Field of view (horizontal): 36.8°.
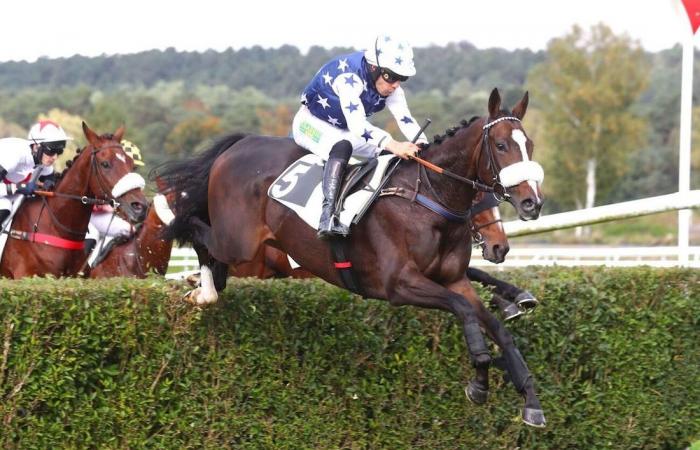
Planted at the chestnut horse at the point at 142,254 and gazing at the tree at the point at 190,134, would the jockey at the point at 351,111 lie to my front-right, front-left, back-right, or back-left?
back-right

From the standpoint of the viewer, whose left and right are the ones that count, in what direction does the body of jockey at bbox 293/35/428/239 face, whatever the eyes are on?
facing the viewer and to the right of the viewer

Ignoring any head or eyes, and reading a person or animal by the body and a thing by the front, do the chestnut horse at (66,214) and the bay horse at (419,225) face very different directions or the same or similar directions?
same or similar directions

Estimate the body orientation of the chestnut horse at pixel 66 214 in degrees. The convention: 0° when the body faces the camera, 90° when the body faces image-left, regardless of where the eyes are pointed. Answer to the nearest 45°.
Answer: approximately 315°

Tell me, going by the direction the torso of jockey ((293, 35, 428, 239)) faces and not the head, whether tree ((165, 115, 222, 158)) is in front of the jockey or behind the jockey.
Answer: behind

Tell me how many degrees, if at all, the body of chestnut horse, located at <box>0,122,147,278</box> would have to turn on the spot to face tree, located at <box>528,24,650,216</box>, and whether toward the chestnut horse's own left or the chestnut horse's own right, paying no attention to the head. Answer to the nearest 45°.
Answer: approximately 90° to the chestnut horse's own left

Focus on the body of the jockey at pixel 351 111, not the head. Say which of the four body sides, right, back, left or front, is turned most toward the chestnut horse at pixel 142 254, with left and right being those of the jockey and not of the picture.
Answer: back

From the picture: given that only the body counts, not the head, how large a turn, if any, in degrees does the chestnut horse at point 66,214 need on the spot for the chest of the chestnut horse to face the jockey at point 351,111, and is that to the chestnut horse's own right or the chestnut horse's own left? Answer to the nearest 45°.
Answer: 0° — it already faces them

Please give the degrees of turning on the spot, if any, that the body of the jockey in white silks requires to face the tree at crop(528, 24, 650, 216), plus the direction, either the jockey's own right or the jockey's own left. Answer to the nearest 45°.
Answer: approximately 90° to the jockey's own left

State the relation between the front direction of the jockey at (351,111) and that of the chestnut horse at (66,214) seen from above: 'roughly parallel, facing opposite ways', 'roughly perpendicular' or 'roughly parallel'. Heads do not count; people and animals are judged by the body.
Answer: roughly parallel

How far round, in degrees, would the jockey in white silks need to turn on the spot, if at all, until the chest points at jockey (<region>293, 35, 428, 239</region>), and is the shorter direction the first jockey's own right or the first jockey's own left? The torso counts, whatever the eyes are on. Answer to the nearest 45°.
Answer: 0° — they already face them
